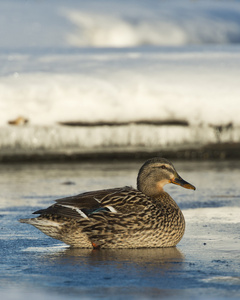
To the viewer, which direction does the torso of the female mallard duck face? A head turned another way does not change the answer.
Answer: to the viewer's right
